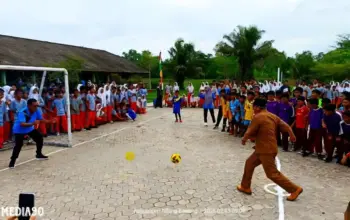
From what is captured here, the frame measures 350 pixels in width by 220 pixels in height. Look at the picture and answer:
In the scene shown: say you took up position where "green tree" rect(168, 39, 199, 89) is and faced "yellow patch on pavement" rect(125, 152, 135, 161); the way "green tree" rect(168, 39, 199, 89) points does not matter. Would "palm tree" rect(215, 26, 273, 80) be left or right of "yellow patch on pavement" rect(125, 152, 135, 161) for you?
left

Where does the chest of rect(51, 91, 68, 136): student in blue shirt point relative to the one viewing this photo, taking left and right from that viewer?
facing the viewer and to the right of the viewer

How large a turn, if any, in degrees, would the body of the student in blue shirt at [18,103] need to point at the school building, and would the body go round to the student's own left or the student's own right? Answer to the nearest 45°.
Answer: approximately 135° to the student's own left

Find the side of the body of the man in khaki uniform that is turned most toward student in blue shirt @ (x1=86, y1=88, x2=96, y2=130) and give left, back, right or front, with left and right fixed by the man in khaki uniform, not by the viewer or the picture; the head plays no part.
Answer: front

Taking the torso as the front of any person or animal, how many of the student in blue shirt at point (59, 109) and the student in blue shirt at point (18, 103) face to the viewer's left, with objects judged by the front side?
0

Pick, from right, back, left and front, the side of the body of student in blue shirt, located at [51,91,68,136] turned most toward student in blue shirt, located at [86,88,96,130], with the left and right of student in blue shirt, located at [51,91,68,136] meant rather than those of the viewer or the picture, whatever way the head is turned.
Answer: left

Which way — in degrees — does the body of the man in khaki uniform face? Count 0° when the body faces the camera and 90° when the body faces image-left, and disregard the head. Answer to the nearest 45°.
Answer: approximately 135°

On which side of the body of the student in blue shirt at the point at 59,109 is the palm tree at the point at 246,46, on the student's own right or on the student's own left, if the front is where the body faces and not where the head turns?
on the student's own left

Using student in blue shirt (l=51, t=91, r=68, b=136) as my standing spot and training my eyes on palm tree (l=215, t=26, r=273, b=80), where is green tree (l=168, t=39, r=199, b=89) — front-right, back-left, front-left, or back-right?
front-left

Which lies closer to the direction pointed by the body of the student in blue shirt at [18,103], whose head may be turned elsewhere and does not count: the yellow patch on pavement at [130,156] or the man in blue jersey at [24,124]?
the yellow patch on pavement

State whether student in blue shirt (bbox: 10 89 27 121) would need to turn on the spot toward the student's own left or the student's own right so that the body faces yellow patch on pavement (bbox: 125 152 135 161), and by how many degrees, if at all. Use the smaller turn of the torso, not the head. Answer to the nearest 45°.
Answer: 0° — they already face it

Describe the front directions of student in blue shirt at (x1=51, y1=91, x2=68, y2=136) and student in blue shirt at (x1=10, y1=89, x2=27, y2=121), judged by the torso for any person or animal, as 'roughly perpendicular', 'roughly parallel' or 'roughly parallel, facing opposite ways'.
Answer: roughly parallel
